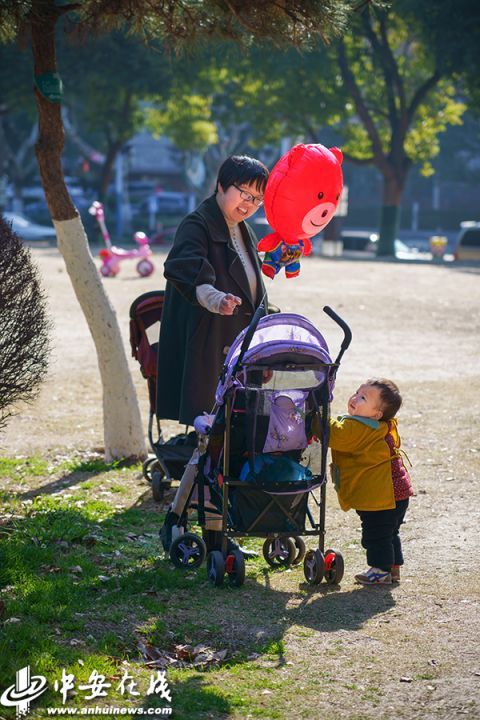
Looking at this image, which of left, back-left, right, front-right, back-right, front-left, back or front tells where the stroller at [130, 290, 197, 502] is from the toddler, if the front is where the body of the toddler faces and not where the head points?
front-right

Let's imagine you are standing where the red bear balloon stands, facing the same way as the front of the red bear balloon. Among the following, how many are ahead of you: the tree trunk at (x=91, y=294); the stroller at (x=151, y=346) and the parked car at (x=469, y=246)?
0

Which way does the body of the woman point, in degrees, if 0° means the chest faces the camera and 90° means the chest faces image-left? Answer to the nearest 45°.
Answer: approximately 315°

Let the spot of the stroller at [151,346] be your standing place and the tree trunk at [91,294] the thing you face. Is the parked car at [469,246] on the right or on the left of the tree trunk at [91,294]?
right

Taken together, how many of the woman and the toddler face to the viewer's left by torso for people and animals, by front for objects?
1

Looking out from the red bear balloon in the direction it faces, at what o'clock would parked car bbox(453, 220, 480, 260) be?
The parked car is roughly at 8 o'clock from the red bear balloon.

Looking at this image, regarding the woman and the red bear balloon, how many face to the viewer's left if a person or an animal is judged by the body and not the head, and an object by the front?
0

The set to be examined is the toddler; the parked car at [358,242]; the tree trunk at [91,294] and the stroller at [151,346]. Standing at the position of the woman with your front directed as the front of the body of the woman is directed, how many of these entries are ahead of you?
1

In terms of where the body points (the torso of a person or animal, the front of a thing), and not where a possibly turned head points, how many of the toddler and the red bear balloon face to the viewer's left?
1

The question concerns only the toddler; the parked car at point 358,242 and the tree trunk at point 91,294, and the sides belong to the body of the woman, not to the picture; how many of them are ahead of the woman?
1

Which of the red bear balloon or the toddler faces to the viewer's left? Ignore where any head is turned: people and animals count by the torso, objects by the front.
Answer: the toddler

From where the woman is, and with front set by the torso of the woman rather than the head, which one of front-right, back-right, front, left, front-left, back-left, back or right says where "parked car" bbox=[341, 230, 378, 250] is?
back-left

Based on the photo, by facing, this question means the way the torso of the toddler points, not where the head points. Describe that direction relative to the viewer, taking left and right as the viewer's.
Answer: facing to the left of the viewer

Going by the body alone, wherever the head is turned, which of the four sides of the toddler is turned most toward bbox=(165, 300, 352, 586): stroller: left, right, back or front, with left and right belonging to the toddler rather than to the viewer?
front

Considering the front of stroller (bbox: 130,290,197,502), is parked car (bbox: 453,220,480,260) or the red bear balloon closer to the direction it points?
the red bear balloon

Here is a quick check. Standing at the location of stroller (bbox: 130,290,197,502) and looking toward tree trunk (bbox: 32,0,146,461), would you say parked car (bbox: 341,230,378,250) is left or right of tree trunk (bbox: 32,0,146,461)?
right

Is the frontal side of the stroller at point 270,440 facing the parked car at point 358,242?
no
